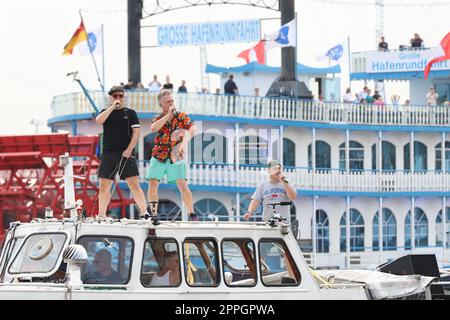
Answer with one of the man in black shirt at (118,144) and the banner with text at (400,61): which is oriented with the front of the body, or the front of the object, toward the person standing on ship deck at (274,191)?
the banner with text

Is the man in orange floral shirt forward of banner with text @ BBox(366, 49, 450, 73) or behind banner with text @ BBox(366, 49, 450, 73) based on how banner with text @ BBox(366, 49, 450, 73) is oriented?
forward

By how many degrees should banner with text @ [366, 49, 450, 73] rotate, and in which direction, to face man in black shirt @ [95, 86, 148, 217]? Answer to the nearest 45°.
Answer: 0° — it already faces them

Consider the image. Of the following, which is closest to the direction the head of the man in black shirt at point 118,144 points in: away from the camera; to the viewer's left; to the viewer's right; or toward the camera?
toward the camera

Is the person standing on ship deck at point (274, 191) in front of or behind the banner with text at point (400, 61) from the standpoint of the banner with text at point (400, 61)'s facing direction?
in front

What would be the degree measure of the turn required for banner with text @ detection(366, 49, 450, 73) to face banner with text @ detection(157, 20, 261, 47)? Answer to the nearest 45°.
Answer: approximately 45° to its right

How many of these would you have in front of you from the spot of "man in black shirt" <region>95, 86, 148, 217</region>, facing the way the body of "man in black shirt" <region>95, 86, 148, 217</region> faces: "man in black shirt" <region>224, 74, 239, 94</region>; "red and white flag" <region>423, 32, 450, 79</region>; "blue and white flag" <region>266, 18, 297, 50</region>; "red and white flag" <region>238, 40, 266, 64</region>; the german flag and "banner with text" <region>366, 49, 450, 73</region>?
0

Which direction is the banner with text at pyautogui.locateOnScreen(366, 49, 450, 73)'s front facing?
toward the camera

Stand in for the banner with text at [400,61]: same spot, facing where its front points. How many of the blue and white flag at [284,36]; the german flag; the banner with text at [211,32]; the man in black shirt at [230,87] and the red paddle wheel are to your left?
0

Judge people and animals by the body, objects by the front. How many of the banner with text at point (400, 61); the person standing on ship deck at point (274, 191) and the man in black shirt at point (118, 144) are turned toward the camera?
3

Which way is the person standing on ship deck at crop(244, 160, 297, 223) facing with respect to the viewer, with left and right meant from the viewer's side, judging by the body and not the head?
facing the viewer

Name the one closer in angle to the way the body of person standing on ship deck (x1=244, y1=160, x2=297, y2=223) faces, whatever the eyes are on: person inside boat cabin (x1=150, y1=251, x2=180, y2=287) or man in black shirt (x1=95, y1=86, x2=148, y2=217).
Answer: the person inside boat cabin

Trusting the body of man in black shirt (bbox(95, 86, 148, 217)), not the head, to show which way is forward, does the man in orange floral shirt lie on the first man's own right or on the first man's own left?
on the first man's own left

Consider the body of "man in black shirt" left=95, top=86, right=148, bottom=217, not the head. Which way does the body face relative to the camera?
toward the camera

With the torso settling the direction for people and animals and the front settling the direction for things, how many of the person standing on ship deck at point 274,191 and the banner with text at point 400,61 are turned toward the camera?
2
